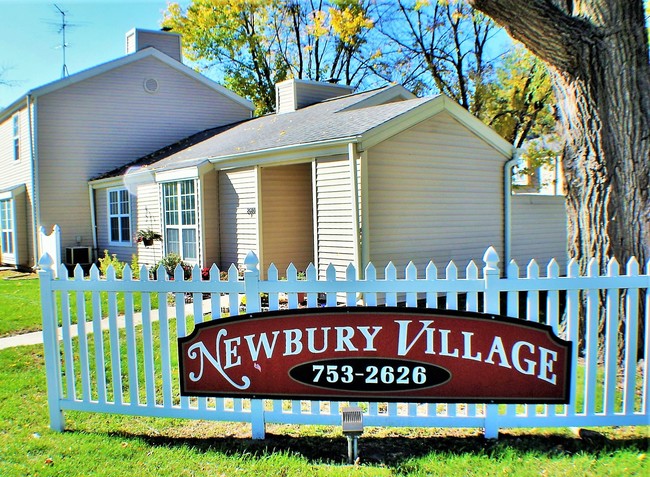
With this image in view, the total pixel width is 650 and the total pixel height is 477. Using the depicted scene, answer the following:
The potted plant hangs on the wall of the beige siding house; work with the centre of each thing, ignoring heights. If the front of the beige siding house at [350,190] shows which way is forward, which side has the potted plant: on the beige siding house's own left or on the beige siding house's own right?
on the beige siding house's own right

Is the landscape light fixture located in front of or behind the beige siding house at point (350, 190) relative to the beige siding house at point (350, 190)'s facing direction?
in front

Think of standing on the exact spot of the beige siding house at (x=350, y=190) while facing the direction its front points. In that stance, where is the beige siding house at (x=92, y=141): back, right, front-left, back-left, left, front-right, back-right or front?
right

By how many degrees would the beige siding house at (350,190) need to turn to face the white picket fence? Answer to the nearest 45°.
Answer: approximately 45° to its left

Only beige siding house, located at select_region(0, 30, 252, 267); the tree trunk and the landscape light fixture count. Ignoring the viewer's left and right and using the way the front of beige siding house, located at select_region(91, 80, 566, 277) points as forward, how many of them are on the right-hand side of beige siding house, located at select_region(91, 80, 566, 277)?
1

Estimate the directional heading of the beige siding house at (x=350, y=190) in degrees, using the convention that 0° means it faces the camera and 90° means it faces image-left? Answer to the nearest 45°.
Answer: approximately 45°

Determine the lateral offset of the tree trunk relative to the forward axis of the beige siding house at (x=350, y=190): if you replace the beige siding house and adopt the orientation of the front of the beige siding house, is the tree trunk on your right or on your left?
on your left

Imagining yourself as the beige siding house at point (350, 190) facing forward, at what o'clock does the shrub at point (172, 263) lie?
The shrub is roughly at 2 o'clock from the beige siding house.

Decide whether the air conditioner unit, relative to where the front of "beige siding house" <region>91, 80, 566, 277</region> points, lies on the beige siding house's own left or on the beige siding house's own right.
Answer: on the beige siding house's own right
